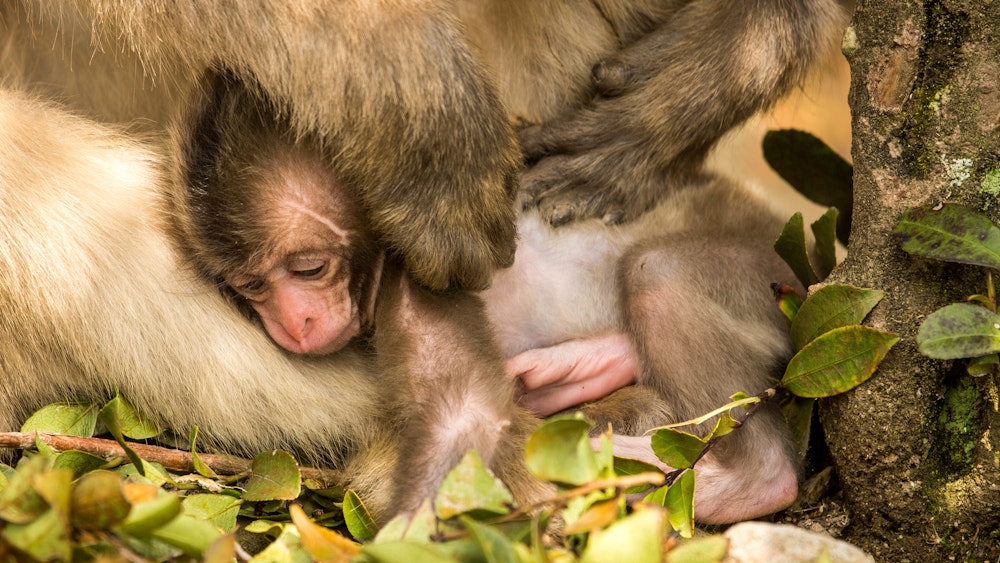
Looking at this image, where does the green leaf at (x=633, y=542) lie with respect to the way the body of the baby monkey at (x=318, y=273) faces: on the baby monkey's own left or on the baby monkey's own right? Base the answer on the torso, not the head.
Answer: on the baby monkey's own left

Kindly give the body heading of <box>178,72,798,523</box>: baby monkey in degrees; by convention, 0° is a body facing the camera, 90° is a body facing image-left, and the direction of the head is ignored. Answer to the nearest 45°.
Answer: approximately 45°

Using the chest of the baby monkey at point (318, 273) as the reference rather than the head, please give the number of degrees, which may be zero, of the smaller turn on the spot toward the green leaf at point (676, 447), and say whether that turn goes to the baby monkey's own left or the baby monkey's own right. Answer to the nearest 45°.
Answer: approximately 90° to the baby monkey's own left

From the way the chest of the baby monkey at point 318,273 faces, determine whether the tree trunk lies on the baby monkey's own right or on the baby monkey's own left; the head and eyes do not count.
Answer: on the baby monkey's own left

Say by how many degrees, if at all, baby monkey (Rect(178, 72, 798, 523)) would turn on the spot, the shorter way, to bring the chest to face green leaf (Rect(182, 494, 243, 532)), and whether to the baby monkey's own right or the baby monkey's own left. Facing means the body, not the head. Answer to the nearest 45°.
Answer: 0° — it already faces it

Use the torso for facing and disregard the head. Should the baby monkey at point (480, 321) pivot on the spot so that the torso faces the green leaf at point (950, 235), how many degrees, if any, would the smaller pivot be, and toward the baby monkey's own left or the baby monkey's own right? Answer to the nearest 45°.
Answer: approximately 135° to the baby monkey's own left
